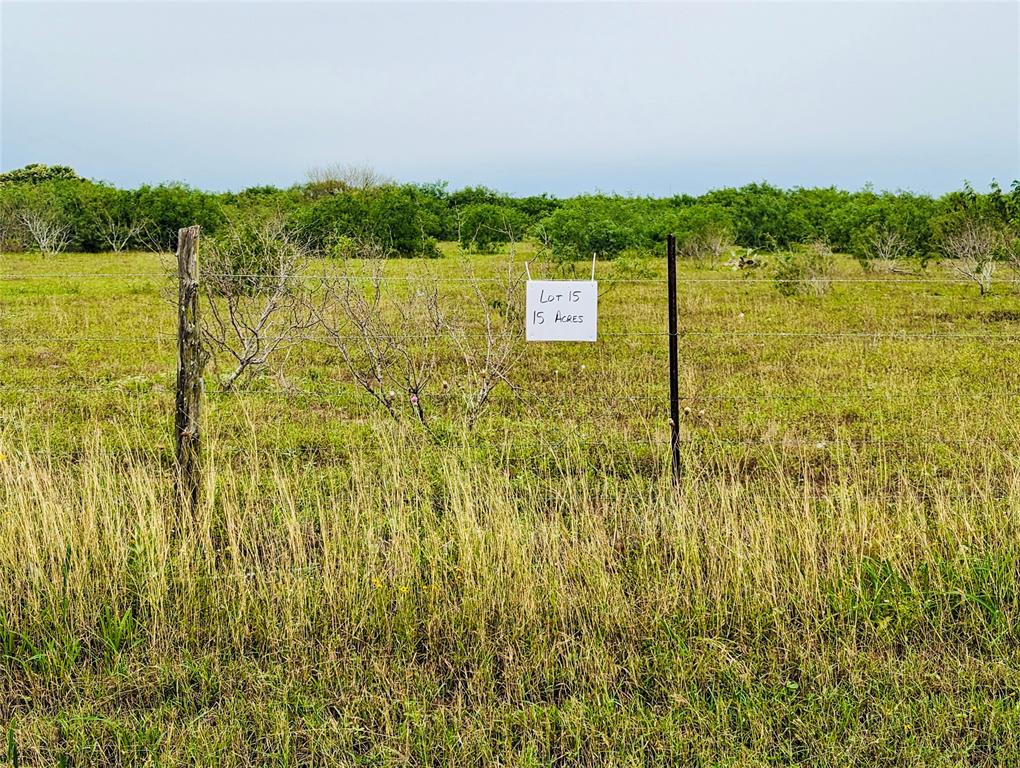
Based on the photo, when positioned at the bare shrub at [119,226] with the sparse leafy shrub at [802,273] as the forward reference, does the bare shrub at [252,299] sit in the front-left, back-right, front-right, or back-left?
front-right

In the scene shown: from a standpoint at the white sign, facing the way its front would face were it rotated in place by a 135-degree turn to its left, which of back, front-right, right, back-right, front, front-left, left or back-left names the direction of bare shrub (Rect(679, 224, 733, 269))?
front-left

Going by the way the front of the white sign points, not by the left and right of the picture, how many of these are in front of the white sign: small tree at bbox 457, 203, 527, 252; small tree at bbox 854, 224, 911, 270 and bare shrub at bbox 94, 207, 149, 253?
0

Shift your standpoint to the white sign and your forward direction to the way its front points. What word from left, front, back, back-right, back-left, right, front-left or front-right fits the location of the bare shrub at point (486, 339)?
back

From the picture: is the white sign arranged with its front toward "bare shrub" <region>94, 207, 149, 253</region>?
no

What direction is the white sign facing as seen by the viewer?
toward the camera

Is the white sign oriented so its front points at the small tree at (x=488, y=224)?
no

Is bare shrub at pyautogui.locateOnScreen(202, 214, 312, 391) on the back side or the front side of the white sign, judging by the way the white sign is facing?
on the back side

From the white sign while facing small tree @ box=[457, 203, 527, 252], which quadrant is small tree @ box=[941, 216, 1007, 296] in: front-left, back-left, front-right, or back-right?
front-right

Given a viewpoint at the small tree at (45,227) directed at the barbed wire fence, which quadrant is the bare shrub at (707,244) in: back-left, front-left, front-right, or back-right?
front-left

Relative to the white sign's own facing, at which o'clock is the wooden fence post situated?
The wooden fence post is roughly at 2 o'clock from the white sign.
